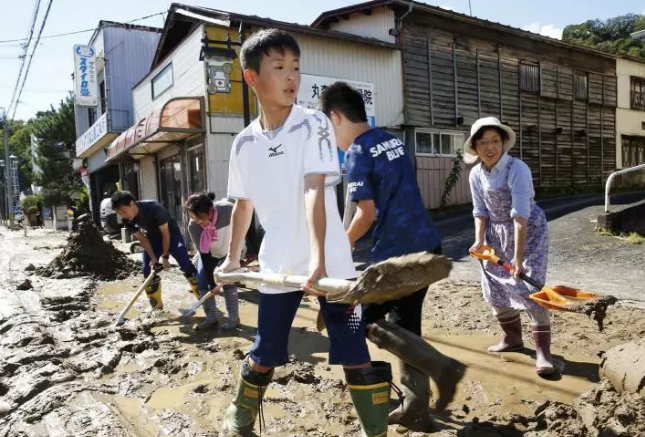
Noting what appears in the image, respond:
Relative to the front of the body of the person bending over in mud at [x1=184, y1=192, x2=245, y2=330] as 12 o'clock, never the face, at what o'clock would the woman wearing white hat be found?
The woman wearing white hat is roughly at 9 o'clock from the person bending over in mud.

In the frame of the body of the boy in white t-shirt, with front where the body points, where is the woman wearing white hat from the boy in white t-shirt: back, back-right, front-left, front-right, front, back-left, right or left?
back-left

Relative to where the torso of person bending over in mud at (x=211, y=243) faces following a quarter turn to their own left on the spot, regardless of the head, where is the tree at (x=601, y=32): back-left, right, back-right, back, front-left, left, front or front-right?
left

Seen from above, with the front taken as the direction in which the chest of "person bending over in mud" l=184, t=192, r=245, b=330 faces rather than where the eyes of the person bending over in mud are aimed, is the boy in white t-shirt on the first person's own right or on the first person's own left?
on the first person's own left

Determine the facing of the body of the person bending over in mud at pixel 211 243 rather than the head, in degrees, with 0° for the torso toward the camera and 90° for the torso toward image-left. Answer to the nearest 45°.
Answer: approximately 45°

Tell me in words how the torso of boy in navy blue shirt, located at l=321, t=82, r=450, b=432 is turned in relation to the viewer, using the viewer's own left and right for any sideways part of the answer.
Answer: facing away from the viewer and to the left of the viewer

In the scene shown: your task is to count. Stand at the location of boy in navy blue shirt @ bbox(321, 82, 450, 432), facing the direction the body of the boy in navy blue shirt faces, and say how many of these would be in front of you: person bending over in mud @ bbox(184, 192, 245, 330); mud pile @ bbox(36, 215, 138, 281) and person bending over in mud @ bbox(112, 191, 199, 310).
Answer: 3
